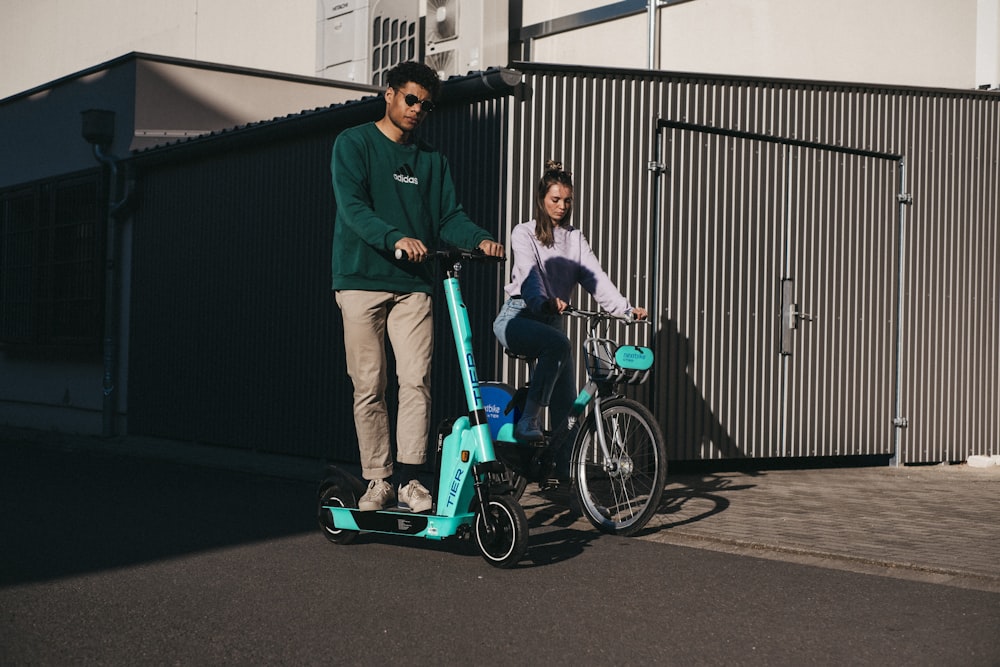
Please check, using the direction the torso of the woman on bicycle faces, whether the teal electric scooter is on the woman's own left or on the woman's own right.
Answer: on the woman's own right

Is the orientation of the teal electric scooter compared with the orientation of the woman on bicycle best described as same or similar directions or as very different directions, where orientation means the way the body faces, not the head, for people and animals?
same or similar directions

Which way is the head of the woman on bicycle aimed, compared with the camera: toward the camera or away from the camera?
toward the camera

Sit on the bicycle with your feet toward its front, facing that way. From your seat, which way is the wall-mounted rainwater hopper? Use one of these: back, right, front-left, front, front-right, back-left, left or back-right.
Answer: back

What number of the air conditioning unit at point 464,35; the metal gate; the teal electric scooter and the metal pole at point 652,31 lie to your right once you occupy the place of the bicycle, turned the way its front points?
1

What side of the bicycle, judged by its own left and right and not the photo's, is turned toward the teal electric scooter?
right

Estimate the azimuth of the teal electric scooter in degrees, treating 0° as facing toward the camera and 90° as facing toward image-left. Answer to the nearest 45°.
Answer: approximately 315°

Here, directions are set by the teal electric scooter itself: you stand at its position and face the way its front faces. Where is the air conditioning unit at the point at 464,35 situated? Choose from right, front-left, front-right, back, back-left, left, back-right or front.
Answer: back-left

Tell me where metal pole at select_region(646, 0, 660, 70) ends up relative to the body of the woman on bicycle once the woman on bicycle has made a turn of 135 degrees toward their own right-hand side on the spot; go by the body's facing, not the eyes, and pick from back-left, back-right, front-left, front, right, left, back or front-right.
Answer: right

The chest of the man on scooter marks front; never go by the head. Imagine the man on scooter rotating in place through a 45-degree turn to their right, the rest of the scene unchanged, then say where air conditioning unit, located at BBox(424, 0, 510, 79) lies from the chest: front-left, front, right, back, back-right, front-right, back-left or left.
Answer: back

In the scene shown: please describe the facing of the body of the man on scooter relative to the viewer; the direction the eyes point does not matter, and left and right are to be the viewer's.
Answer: facing the viewer and to the right of the viewer

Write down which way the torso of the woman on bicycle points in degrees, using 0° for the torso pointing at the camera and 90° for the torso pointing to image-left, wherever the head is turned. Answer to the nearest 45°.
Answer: approximately 315°

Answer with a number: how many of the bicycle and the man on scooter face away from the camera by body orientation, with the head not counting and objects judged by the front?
0

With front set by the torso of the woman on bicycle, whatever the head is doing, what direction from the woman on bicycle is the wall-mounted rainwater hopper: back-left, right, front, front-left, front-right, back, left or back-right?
back
